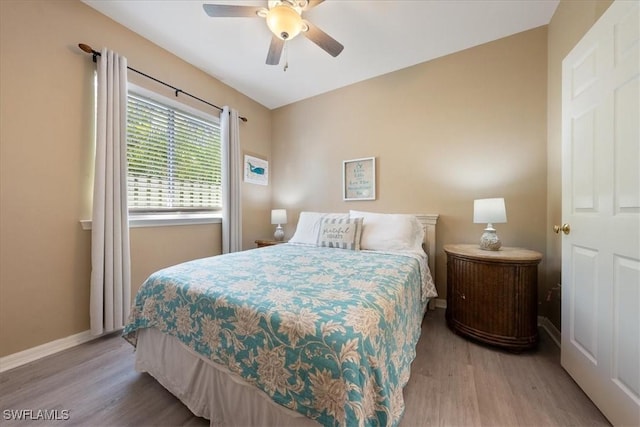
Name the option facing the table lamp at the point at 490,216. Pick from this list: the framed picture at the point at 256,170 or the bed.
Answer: the framed picture

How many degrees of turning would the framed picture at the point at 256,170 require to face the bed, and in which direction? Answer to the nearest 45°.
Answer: approximately 45° to its right

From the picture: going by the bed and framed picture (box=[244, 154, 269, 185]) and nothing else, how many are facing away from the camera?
0

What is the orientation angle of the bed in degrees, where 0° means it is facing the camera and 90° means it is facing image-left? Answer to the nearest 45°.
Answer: approximately 45°

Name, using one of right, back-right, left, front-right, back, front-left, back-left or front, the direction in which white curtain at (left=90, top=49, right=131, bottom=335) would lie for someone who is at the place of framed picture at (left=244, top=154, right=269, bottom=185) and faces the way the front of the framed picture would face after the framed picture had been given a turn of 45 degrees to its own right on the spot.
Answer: front-right

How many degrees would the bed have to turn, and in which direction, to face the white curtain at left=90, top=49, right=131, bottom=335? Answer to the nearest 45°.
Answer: approximately 90° to its right

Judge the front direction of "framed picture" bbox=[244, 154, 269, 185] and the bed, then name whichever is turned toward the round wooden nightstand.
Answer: the framed picture

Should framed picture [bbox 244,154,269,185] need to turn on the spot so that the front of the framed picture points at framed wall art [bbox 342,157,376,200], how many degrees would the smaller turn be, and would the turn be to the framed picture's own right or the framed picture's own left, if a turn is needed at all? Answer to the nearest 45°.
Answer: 0° — it already faces it

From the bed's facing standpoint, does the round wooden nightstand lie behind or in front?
behind

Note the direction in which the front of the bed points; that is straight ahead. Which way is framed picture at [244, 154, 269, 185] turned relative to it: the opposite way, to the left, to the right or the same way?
to the left

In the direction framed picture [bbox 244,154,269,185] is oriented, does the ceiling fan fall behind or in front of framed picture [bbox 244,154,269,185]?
in front

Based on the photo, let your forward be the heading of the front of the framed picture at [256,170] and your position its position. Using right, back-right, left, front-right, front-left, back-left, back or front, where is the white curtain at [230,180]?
right
